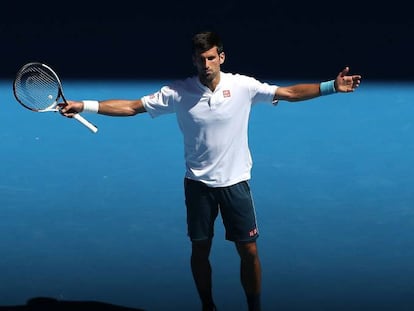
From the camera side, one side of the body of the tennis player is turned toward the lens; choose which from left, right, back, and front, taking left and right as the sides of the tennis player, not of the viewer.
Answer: front

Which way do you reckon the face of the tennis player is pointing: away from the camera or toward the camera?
toward the camera
